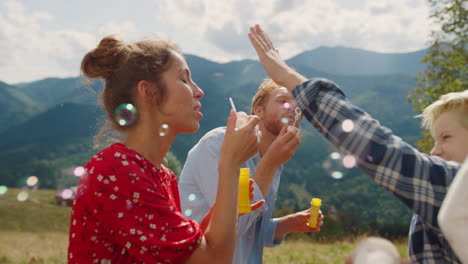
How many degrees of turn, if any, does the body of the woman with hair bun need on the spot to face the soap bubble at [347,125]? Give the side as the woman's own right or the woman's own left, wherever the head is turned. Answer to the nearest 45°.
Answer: approximately 45° to the woman's own right

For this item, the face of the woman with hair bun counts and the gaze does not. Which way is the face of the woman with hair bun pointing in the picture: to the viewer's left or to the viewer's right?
to the viewer's right

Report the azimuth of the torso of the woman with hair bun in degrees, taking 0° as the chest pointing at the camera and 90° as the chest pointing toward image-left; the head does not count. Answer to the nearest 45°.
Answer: approximately 270°
